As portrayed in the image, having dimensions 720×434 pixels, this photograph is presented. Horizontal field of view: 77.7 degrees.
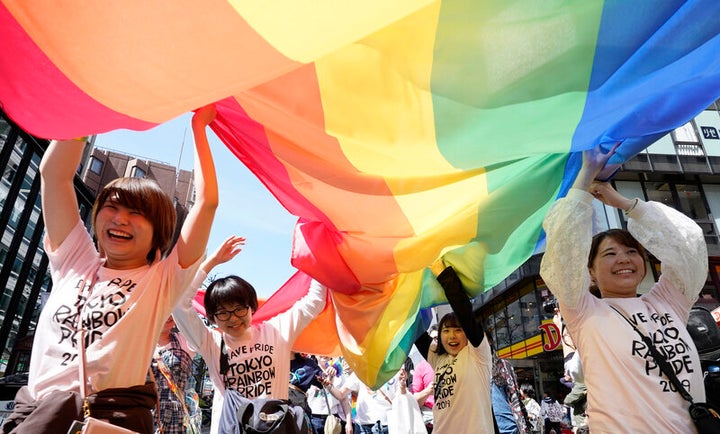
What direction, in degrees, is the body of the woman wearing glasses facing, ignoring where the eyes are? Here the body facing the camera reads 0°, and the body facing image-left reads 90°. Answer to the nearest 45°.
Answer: approximately 0°

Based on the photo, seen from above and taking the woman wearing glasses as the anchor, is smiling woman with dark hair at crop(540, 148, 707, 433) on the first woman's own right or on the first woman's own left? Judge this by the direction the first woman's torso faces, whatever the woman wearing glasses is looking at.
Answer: on the first woman's own left
